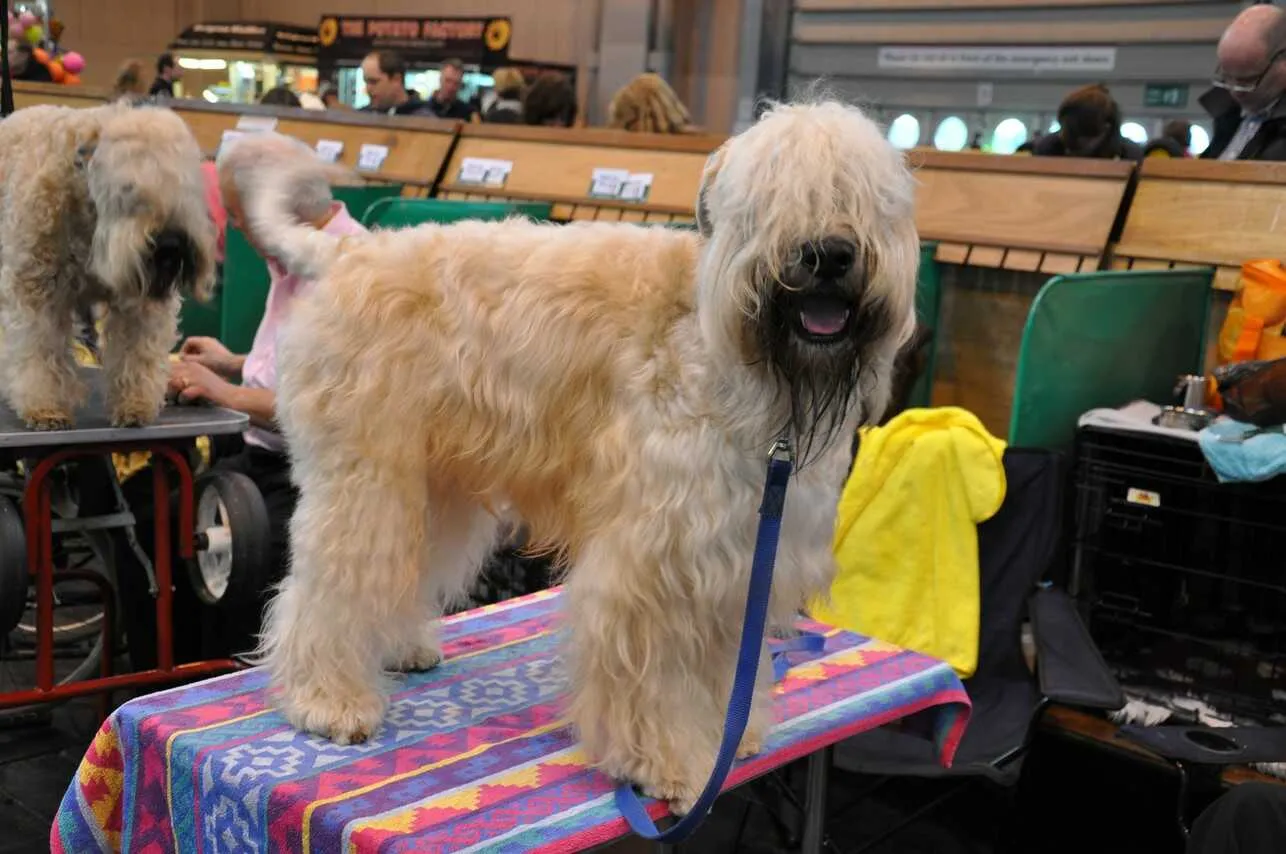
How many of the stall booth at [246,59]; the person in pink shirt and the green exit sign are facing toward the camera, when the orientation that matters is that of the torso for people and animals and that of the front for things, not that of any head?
2

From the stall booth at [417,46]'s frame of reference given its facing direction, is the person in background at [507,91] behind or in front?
in front

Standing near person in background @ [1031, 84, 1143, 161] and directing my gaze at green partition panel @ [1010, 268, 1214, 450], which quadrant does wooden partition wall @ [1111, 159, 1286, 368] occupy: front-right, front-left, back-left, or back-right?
front-left

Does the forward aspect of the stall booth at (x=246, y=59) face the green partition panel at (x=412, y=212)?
yes

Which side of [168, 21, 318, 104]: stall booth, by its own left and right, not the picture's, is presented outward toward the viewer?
front

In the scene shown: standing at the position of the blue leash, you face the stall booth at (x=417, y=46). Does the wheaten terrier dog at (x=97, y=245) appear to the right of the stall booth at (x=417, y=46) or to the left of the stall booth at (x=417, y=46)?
left

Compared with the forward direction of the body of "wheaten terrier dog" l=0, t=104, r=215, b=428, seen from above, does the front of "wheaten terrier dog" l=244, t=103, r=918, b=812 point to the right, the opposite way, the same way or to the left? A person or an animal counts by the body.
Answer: the same way

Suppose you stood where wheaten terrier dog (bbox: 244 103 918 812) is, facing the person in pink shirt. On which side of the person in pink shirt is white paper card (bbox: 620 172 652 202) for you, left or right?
right

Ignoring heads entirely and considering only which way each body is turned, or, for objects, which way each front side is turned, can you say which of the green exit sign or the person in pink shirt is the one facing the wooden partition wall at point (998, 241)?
the green exit sign

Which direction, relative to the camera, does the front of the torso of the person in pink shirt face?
to the viewer's left

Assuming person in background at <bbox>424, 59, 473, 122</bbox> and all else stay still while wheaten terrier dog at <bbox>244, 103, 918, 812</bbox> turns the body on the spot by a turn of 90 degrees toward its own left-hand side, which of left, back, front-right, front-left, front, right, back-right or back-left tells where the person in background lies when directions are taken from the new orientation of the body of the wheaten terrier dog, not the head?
front-left

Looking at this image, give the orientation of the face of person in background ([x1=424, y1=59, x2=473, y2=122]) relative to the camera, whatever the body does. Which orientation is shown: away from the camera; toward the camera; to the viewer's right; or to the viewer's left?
toward the camera

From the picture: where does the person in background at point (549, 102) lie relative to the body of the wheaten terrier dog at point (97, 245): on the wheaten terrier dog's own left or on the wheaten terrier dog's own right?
on the wheaten terrier dog's own left

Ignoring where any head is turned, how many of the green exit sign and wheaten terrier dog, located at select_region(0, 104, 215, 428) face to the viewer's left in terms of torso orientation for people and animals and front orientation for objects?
0

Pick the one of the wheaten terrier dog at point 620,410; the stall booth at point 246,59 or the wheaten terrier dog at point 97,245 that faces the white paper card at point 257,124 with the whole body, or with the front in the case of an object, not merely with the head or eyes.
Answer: the stall booth
